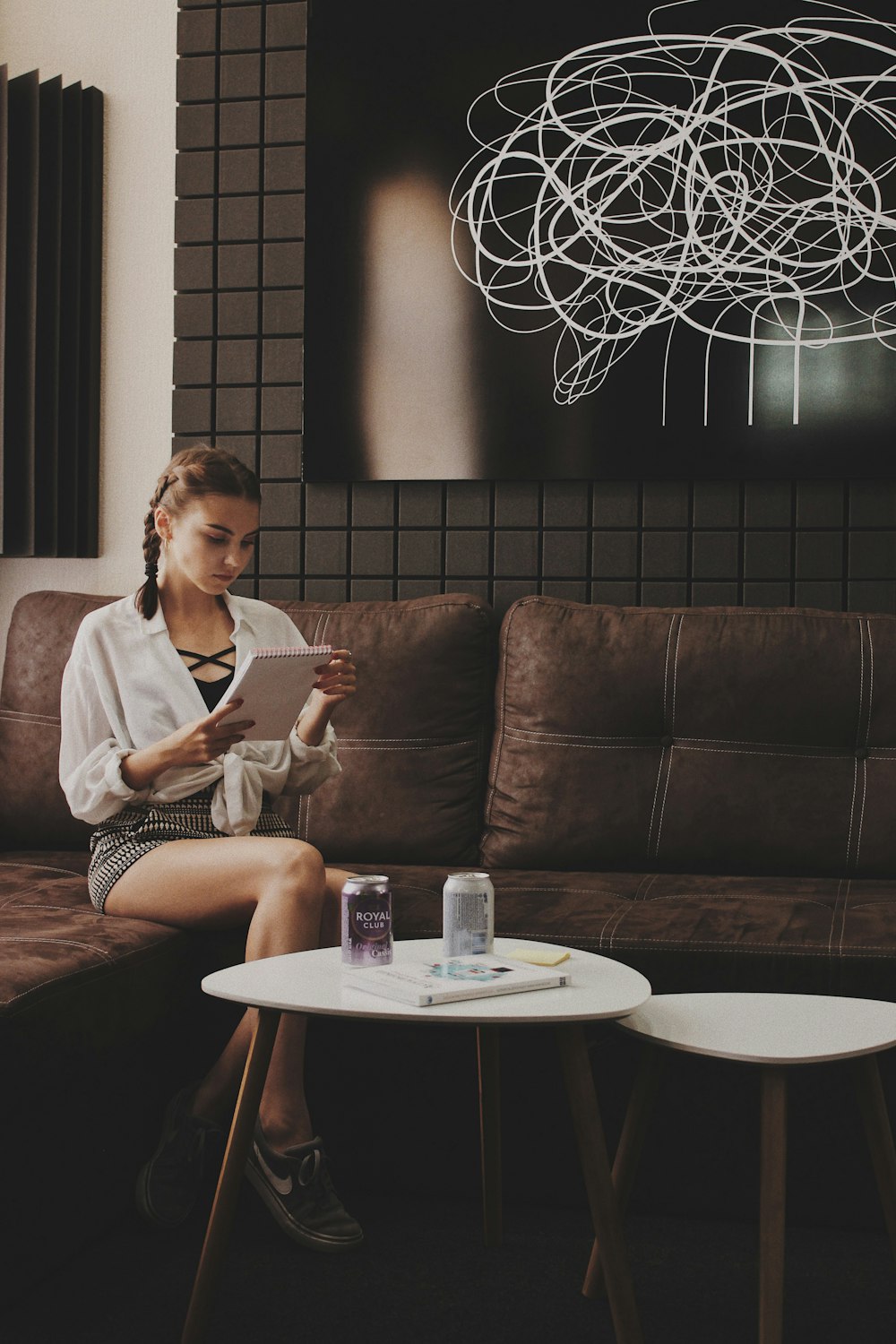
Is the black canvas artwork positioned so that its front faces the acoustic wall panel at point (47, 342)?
no

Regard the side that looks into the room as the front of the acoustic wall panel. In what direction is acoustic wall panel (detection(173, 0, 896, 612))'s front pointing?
toward the camera

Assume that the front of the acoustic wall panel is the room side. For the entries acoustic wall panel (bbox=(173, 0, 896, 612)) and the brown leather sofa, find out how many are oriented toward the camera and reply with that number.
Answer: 2

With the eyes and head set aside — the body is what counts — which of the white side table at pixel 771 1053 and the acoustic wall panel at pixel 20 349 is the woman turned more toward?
the white side table

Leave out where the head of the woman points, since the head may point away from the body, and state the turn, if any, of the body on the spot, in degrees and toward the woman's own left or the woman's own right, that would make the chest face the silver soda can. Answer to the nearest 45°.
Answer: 0° — they already face it

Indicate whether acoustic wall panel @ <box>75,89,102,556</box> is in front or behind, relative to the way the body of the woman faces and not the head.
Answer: behind

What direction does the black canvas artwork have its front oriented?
toward the camera

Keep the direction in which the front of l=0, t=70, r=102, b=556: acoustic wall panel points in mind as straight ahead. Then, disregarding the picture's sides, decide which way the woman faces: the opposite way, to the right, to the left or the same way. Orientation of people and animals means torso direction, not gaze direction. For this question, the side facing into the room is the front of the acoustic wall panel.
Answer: the same way

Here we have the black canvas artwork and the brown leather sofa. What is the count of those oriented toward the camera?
2

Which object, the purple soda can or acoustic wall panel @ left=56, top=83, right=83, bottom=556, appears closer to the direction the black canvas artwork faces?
the purple soda can

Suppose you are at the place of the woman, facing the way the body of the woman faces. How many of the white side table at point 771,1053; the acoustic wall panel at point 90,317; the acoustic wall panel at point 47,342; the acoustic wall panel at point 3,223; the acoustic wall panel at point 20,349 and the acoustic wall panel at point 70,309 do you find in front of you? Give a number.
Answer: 1

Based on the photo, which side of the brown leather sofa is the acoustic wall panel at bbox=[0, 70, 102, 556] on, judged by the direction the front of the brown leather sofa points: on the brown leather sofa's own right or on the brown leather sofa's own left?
on the brown leather sofa's own right

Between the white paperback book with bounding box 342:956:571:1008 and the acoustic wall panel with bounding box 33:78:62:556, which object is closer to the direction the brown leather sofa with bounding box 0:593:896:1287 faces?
the white paperback book

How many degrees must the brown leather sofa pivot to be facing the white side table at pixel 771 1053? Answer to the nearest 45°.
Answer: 0° — it already faces it

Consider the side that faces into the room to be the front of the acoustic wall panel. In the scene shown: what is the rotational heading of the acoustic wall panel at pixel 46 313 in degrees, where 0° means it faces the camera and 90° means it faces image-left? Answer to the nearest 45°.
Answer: approximately 315°

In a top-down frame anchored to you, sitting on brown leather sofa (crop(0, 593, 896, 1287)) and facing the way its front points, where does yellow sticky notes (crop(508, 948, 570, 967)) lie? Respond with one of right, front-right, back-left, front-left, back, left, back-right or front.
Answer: front

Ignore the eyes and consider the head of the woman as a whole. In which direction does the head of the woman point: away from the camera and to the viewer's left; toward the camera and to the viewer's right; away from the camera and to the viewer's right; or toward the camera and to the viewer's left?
toward the camera and to the viewer's right
